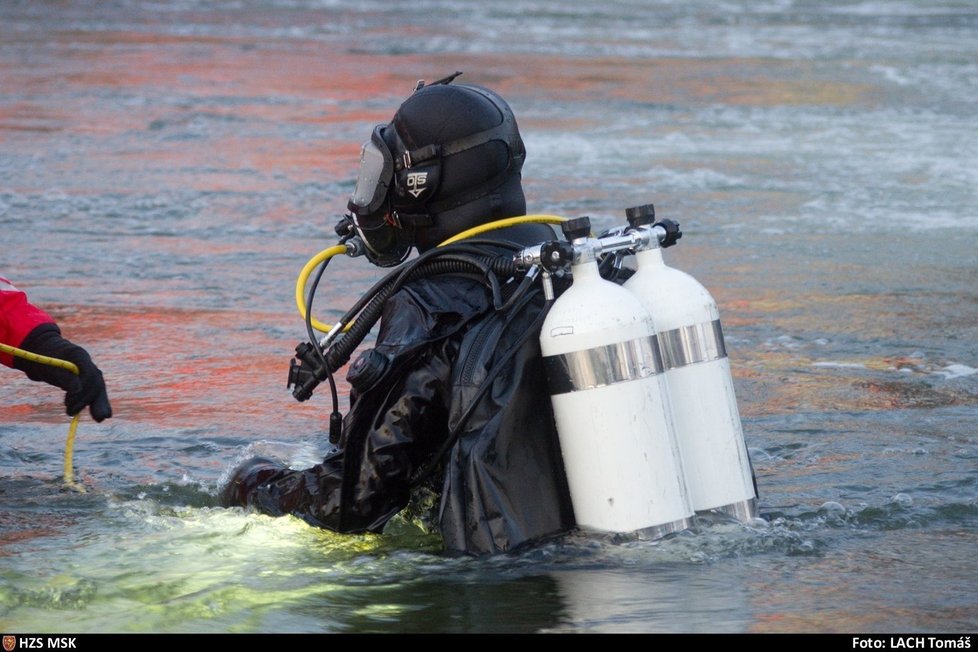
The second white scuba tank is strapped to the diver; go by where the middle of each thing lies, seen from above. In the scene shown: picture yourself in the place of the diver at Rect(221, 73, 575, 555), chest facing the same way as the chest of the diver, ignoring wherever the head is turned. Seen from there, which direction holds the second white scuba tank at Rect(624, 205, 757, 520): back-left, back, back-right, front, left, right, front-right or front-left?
back

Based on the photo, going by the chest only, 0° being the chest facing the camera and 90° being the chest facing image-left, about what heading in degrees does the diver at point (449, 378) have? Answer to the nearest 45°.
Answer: approximately 90°

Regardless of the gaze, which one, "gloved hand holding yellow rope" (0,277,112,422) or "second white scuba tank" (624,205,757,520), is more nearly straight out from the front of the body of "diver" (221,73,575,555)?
the gloved hand holding yellow rope

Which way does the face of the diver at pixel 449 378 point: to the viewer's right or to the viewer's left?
to the viewer's left
